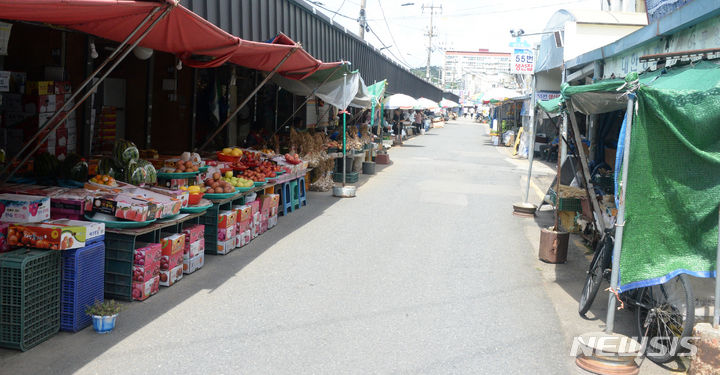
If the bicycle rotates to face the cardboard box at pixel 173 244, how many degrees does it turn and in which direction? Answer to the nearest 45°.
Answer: approximately 45° to its left

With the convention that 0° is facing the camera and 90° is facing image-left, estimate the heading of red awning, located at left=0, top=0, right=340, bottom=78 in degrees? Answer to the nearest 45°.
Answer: approximately 315°

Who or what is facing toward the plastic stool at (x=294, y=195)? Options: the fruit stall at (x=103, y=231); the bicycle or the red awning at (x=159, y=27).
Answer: the bicycle

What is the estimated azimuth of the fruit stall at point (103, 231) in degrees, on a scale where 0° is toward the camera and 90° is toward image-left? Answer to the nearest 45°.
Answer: approximately 315°

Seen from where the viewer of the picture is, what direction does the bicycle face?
facing away from the viewer and to the left of the viewer

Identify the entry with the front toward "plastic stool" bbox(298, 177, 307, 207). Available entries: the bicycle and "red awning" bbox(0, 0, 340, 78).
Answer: the bicycle

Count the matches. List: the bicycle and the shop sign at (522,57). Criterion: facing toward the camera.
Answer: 1

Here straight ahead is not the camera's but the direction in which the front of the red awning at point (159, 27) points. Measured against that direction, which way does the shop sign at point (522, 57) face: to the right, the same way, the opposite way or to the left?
to the right
